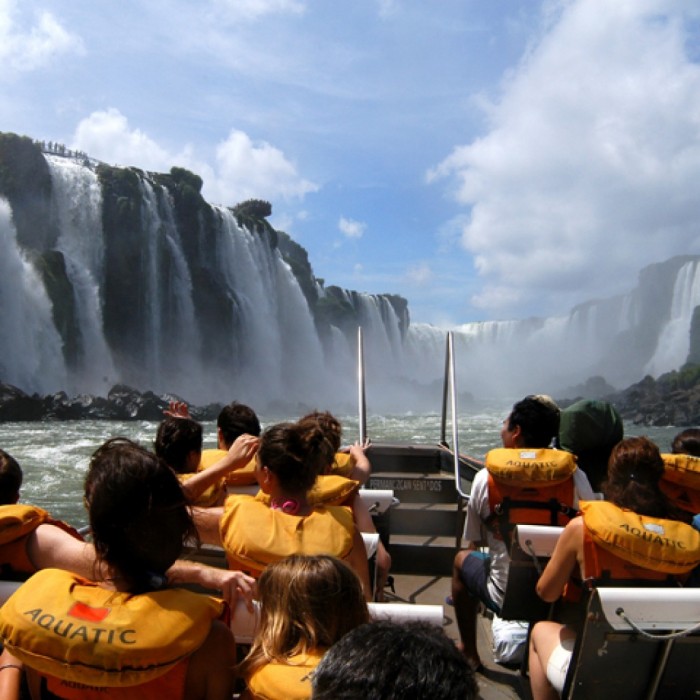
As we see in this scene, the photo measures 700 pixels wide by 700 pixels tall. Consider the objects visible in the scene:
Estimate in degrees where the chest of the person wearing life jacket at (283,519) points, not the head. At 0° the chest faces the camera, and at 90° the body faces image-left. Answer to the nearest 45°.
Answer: approximately 180°

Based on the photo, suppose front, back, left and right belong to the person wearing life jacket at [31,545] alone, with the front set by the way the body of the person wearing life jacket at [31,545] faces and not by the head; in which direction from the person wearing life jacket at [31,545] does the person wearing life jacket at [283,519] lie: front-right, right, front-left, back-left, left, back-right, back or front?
right

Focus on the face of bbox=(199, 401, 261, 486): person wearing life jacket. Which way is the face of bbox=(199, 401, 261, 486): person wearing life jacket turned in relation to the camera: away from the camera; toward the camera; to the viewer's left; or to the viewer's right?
away from the camera

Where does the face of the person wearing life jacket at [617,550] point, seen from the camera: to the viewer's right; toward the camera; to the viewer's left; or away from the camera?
away from the camera

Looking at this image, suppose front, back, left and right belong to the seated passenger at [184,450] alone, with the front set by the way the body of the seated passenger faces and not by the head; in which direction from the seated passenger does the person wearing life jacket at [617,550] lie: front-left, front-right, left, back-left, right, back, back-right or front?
right

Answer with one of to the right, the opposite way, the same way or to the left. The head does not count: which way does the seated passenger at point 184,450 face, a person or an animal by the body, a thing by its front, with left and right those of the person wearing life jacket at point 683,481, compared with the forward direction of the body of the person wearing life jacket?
the same way

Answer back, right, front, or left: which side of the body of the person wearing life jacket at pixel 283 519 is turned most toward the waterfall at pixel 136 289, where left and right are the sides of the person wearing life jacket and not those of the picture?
front

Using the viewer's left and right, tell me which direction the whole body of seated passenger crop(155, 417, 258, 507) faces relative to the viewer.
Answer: facing away from the viewer and to the right of the viewer

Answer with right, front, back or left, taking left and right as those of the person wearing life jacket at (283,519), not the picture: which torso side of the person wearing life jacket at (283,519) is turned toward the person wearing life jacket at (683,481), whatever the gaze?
right

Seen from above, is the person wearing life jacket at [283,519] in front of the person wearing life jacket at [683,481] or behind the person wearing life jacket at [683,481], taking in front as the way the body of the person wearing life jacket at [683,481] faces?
behind

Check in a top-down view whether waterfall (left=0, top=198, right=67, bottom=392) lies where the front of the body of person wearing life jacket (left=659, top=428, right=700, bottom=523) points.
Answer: no

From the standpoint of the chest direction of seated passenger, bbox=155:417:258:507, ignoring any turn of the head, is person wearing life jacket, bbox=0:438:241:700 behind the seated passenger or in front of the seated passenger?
behind

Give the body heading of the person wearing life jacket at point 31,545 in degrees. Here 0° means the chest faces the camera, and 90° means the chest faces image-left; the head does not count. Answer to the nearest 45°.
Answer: approximately 180°

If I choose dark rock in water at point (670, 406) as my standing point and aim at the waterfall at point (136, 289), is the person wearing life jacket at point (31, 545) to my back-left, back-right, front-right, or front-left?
front-left

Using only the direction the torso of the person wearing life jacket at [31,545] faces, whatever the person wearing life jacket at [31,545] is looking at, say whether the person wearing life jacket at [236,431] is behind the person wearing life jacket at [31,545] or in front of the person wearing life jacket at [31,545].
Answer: in front

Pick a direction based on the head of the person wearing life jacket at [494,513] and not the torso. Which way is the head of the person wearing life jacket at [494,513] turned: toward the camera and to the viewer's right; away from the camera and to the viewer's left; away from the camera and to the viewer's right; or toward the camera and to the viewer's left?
away from the camera and to the viewer's left

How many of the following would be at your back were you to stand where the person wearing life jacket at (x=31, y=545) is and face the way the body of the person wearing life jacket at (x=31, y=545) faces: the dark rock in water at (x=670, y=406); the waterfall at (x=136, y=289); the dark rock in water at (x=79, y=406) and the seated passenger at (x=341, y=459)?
0

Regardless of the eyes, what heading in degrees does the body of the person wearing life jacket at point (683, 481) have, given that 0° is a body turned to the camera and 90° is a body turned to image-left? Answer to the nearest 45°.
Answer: approximately 180°

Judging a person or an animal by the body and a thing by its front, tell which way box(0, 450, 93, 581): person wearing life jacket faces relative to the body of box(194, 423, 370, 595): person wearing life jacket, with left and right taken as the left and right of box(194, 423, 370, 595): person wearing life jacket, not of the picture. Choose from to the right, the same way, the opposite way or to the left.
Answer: the same way

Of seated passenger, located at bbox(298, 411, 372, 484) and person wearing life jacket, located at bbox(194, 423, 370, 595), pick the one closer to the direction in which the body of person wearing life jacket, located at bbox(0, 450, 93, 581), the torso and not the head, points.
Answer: the seated passenger
